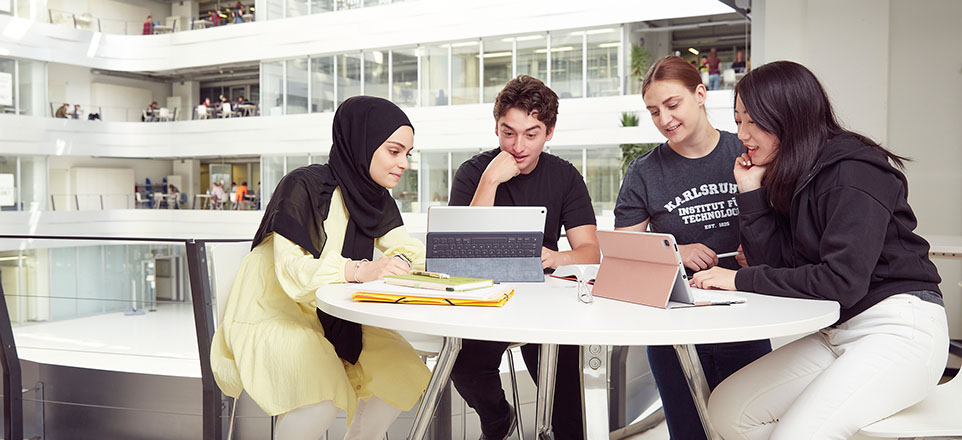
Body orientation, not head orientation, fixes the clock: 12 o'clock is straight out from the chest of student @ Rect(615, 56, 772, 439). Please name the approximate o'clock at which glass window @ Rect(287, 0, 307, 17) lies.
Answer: The glass window is roughly at 5 o'clock from the student.

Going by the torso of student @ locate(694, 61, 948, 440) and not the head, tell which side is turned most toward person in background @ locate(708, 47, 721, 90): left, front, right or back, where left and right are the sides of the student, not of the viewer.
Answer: right

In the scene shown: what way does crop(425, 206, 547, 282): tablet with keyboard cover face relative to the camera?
away from the camera

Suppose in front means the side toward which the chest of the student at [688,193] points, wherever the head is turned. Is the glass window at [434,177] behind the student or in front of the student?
behind

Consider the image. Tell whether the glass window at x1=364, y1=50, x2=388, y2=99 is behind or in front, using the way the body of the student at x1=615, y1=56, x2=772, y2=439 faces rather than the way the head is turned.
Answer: behind

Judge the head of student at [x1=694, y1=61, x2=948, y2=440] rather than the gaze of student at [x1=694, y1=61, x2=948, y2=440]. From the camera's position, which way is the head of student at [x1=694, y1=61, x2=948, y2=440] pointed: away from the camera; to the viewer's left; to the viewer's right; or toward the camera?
to the viewer's left

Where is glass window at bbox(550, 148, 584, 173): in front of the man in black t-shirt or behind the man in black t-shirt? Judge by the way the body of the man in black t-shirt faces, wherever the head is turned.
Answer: behind

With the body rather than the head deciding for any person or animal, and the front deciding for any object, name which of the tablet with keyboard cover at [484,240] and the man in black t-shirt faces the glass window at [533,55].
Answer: the tablet with keyboard cover

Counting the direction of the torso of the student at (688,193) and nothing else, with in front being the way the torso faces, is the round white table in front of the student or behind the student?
in front

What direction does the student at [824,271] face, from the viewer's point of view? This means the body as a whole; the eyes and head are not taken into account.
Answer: to the viewer's left

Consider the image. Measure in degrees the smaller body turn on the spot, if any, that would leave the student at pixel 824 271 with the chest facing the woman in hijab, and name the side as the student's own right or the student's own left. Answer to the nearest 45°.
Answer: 0° — they already face them

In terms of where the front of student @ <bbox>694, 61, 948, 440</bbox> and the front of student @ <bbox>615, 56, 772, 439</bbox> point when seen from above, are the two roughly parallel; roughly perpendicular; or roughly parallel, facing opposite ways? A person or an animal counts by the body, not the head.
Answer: roughly perpendicular

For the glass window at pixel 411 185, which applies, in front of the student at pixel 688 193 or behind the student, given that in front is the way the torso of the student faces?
behind

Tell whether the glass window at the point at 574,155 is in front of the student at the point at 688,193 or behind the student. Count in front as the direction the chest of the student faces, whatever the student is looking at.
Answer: behind

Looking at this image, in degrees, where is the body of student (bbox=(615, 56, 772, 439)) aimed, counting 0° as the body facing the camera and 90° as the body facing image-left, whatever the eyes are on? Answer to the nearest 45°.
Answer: approximately 0°

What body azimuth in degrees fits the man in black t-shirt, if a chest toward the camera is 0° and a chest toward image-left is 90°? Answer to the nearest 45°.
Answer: approximately 0°

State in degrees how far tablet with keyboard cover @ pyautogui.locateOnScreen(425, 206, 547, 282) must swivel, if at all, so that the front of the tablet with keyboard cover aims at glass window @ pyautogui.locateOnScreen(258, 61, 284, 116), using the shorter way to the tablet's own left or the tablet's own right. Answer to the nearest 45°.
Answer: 0° — it already faces it

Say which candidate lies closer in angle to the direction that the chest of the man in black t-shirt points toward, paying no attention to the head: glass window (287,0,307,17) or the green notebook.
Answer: the green notebook
